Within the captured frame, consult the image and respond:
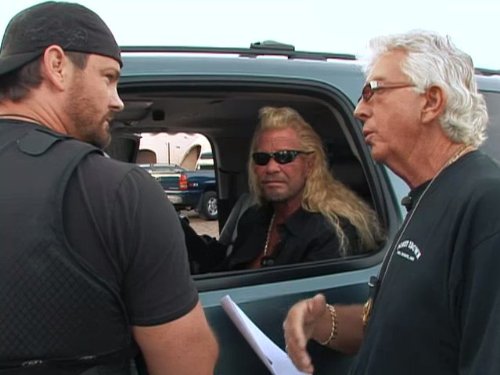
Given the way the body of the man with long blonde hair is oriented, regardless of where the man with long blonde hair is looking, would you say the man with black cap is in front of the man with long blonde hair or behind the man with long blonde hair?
in front

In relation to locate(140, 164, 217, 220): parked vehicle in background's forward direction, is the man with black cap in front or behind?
behind

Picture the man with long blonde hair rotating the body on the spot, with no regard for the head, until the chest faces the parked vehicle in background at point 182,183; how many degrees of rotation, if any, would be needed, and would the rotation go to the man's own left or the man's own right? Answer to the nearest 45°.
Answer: approximately 135° to the man's own right

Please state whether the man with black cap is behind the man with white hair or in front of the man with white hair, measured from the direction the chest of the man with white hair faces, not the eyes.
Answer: in front

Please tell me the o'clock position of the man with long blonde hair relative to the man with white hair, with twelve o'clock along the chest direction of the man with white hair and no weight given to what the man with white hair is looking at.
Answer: The man with long blonde hair is roughly at 2 o'clock from the man with white hair.

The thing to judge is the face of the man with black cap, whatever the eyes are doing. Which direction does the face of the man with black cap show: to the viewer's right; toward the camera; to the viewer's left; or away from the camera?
to the viewer's right

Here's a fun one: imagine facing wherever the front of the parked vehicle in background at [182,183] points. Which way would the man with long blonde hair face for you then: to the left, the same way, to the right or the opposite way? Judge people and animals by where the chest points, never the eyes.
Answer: the opposite way

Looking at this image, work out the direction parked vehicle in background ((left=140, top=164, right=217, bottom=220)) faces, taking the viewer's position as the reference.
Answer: facing away from the viewer and to the right of the viewer

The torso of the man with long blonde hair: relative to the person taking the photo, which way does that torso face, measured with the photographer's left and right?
facing the viewer and to the left of the viewer

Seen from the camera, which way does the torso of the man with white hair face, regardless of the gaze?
to the viewer's left

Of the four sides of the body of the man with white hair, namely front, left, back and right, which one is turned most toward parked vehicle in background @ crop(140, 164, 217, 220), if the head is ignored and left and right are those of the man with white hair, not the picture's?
right

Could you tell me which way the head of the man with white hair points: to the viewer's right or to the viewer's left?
to the viewer's left

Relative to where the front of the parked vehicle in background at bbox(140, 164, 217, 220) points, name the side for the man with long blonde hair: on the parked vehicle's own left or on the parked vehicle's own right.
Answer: on the parked vehicle's own right

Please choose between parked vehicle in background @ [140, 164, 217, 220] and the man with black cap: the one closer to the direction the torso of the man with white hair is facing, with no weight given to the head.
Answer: the man with black cap
